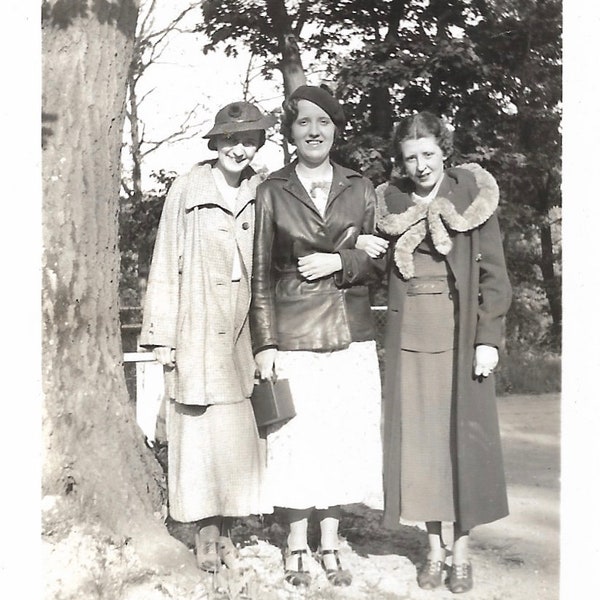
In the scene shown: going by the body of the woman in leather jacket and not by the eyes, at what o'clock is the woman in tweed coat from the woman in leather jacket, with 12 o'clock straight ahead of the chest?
The woman in tweed coat is roughly at 3 o'clock from the woman in leather jacket.

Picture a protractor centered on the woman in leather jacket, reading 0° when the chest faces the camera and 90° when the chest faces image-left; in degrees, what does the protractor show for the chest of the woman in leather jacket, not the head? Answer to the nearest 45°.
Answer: approximately 0°

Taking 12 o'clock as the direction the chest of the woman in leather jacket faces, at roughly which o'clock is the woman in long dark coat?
The woman in long dark coat is roughly at 9 o'clock from the woman in leather jacket.
